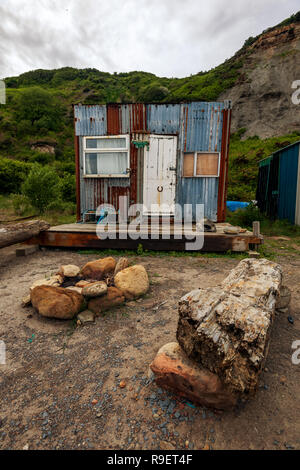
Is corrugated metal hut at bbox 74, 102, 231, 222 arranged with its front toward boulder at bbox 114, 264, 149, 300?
yes

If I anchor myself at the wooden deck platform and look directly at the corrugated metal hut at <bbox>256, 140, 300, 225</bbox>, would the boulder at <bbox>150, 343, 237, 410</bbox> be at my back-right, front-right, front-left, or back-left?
back-right

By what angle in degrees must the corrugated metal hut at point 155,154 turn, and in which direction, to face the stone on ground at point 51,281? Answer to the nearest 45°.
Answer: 0° — it already faces it

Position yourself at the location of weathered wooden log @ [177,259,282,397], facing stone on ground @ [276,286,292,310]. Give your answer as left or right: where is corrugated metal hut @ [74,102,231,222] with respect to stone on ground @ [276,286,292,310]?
left

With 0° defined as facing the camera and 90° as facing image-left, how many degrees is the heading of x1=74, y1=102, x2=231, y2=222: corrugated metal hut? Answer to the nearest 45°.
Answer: approximately 0°

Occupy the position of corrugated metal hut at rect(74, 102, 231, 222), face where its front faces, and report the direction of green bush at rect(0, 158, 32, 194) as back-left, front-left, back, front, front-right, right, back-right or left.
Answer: back-right

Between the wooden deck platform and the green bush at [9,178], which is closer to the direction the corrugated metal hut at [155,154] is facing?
the wooden deck platform

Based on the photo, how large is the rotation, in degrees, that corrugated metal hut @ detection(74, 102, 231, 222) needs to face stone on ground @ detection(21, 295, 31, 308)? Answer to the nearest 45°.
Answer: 0° — it already faces it

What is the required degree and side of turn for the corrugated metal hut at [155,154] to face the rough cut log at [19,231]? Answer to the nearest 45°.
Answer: approximately 45° to its right

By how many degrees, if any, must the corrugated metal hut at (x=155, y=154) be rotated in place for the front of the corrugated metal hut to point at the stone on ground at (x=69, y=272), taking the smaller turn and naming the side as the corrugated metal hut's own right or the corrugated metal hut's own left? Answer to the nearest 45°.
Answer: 0° — it already faces it

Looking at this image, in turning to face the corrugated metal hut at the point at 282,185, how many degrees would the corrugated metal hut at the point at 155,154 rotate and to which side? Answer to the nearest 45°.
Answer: approximately 135° to its left
